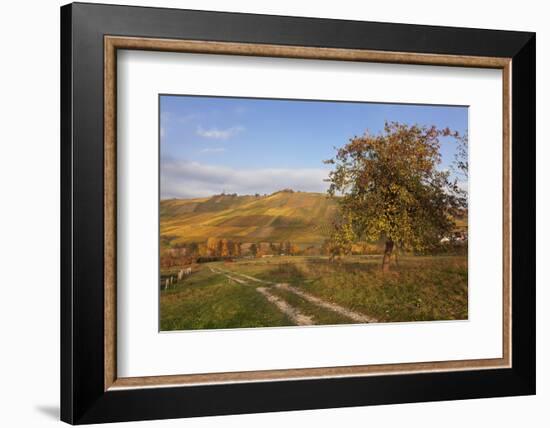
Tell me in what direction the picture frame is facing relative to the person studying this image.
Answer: facing the viewer and to the right of the viewer
